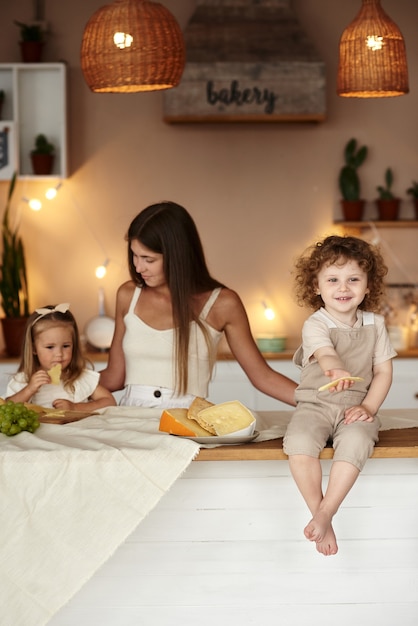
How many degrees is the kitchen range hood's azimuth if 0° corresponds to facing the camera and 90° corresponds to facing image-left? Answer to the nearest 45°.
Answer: approximately 0°

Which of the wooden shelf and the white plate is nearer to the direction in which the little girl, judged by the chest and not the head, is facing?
the white plate

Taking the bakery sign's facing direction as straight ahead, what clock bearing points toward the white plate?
The white plate is roughly at 12 o'clock from the bakery sign.

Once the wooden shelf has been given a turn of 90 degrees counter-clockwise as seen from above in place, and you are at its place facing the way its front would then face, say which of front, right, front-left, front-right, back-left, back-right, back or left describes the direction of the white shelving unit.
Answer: back

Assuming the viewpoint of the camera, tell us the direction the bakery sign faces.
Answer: facing the viewer

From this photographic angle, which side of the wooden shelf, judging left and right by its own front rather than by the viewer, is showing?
front

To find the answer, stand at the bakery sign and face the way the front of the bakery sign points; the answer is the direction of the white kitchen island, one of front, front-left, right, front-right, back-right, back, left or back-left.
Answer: front

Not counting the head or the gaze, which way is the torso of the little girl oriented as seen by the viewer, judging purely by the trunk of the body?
toward the camera

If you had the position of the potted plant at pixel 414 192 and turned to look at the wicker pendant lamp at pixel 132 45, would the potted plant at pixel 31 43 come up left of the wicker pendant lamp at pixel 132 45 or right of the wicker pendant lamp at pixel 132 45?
right

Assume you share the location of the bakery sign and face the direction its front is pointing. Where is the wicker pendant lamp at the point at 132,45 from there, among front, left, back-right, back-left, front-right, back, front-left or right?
front

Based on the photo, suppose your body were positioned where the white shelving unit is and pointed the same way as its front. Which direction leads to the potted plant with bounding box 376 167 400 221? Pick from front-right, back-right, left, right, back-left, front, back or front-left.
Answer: left

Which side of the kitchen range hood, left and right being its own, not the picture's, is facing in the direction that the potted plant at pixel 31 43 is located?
right
